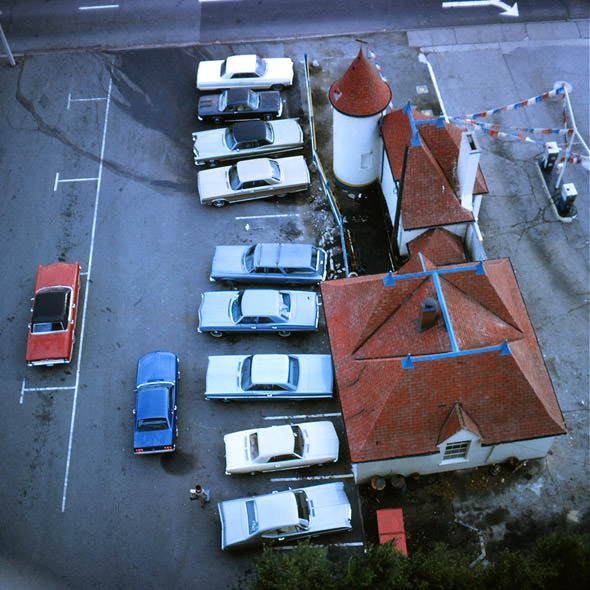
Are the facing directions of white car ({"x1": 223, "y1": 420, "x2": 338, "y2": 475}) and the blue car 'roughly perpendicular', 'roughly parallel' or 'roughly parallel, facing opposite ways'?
roughly perpendicular

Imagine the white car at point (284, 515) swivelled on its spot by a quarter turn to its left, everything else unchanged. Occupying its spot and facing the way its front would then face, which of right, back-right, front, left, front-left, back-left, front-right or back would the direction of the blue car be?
left

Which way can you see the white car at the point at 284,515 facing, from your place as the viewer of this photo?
facing to the right of the viewer

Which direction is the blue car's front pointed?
away from the camera

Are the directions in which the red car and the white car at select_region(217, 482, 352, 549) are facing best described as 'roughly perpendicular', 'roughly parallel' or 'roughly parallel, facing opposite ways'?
roughly perpendicular

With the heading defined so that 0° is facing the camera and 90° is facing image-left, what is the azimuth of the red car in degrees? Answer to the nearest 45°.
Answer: approximately 180°

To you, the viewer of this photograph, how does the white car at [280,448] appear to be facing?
facing to the right of the viewer

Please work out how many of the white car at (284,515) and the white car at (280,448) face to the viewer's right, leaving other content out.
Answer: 2

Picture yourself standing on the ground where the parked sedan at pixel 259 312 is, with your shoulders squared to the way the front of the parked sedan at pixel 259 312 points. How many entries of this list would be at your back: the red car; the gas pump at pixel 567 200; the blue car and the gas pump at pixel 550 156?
2
